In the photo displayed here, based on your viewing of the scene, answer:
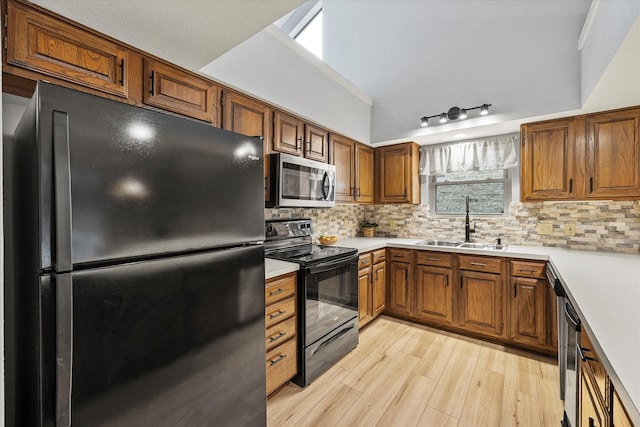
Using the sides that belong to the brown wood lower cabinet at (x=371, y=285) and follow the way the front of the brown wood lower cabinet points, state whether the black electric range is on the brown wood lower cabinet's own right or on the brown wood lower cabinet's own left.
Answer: on the brown wood lower cabinet's own right

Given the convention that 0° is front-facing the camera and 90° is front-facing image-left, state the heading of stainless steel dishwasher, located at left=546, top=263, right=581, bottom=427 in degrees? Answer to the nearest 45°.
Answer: approximately 90°

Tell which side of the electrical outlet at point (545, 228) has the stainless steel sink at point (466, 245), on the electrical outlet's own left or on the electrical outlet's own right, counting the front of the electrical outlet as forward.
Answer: on the electrical outlet's own right

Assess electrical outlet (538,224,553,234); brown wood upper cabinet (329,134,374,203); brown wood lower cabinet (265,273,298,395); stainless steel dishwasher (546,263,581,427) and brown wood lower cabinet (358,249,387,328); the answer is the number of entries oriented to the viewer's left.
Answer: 1

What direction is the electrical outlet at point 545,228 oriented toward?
toward the camera

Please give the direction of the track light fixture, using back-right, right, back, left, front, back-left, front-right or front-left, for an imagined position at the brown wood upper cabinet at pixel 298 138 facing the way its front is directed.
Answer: front-left

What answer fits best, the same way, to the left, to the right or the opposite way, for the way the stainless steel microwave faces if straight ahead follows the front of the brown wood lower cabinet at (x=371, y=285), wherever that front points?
the same way

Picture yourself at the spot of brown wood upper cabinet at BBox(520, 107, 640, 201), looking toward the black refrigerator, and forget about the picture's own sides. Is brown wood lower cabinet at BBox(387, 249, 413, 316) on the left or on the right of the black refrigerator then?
right

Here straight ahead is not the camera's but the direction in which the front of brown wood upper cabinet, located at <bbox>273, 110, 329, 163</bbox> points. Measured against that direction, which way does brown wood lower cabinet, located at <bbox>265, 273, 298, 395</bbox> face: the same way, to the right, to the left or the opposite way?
the same way

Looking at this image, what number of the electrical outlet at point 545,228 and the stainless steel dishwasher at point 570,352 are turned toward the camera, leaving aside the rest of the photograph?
1

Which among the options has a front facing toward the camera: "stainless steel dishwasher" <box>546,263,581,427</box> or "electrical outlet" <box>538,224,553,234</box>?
the electrical outlet

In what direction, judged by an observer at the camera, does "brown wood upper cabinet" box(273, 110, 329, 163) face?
facing the viewer and to the right of the viewer

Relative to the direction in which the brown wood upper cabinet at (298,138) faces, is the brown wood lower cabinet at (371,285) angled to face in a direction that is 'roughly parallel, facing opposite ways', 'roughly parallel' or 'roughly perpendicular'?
roughly parallel
